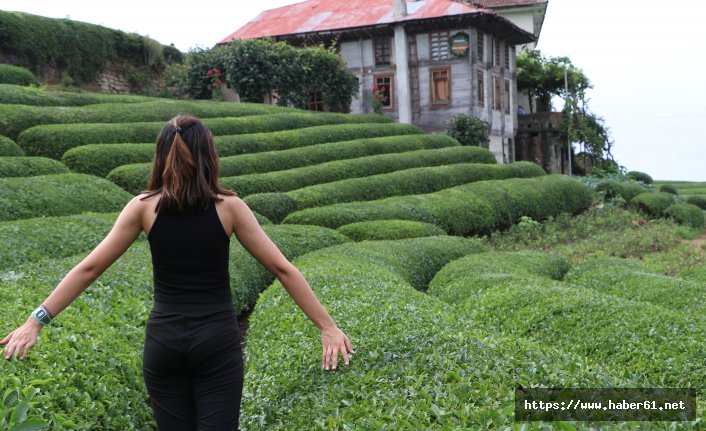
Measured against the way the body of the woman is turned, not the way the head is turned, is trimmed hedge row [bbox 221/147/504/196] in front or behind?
in front

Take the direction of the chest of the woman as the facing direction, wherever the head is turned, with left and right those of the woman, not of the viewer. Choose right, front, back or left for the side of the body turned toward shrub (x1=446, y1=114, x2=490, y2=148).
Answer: front

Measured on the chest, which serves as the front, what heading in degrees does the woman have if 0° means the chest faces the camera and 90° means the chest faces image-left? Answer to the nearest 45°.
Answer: approximately 180°

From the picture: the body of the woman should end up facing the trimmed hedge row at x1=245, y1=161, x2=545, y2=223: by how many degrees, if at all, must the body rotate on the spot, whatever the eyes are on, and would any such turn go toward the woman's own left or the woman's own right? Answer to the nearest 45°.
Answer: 0° — they already face it

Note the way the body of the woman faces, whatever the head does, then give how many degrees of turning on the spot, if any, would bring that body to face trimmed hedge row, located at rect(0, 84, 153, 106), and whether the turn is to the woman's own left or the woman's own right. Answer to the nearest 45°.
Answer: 0° — they already face it

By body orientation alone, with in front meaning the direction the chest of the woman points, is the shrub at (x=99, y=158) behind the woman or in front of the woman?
in front

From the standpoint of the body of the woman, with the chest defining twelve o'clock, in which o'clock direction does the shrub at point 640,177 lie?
The shrub is roughly at 1 o'clock from the woman.

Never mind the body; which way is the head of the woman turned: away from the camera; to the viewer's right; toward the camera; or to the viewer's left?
away from the camera

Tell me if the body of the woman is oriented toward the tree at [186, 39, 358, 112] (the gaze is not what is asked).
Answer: yes

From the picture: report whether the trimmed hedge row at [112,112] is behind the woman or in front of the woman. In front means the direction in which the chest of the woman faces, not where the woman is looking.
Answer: in front

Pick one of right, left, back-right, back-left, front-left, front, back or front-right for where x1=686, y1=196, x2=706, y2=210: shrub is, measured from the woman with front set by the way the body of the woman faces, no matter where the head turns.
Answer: front-right

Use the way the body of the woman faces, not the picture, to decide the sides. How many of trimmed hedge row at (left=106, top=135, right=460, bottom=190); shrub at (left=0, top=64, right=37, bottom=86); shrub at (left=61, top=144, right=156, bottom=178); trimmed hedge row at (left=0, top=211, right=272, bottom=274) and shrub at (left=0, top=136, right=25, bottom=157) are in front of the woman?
5
